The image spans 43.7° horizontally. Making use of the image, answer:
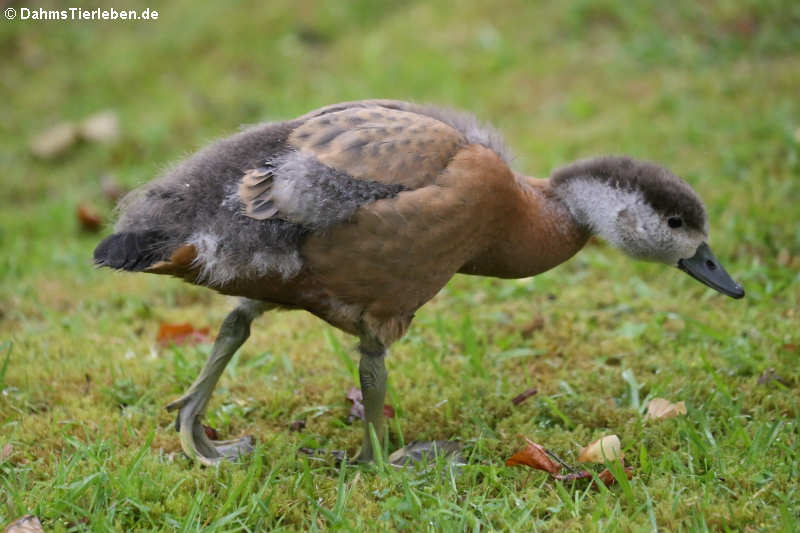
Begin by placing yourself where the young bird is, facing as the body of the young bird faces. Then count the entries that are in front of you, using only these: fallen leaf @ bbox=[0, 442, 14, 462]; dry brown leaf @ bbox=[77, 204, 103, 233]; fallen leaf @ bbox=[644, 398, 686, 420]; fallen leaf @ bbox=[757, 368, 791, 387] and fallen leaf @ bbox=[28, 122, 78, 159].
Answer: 2

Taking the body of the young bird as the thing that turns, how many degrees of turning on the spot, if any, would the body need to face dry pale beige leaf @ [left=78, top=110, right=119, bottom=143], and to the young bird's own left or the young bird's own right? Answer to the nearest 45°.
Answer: approximately 135° to the young bird's own left

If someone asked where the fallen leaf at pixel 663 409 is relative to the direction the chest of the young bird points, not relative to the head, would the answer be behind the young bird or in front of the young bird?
in front

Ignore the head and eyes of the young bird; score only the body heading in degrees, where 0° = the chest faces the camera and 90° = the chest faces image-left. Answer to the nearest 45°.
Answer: approximately 270°

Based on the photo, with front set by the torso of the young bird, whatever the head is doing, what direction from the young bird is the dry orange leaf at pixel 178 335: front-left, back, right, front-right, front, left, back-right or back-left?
back-left

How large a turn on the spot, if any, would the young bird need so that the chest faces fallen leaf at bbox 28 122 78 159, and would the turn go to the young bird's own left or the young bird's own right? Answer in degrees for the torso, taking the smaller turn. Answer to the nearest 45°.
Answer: approximately 135° to the young bird's own left

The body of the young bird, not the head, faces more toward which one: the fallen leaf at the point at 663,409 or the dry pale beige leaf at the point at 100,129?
the fallen leaf

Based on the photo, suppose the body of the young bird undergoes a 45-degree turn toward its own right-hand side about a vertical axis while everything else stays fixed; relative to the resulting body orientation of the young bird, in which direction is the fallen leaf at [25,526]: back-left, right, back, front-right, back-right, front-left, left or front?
right

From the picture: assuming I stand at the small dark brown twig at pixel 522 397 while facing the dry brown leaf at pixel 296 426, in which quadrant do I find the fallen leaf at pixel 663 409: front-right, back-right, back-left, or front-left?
back-left

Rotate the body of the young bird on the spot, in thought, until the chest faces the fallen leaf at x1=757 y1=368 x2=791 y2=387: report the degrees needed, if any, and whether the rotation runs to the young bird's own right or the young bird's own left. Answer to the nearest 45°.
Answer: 0° — it already faces it
